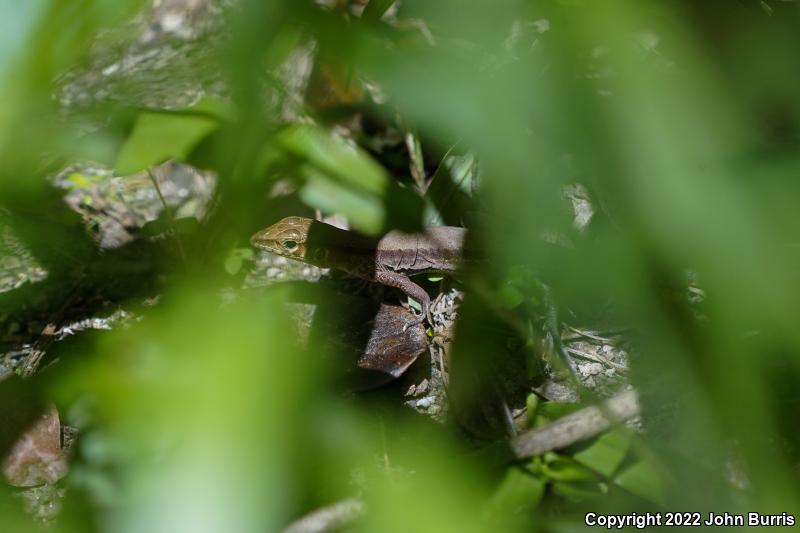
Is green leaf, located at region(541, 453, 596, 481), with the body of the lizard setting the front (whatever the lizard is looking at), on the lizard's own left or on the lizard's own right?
on the lizard's own left

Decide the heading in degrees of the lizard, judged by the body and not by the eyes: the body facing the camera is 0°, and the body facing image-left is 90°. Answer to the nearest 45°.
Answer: approximately 90°

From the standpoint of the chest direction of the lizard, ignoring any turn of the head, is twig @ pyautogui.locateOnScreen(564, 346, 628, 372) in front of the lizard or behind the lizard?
behind

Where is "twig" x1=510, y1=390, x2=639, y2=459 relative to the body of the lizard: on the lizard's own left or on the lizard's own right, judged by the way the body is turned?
on the lizard's own left
